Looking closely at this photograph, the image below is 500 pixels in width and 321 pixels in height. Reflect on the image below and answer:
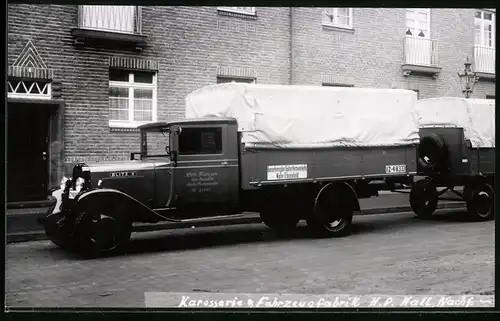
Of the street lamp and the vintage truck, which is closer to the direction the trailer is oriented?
the vintage truck

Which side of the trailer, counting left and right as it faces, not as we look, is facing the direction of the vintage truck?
front

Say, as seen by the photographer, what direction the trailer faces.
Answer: facing the viewer and to the left of the viewer
